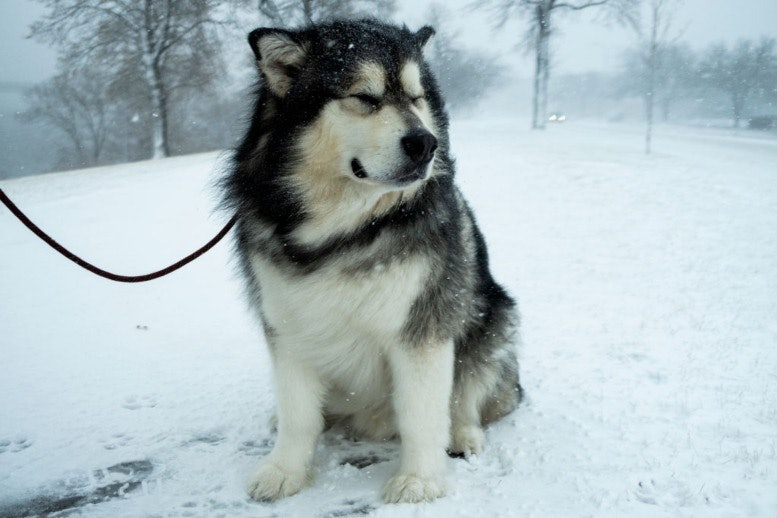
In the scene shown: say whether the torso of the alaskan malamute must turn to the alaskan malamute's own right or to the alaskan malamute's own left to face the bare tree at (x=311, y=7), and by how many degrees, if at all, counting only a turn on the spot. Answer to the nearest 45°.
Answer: approximately 135° to the alaskan malamute's own right

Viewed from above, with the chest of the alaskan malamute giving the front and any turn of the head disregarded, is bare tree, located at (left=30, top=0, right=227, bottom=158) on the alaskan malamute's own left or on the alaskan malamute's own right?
on the alaskan malamute's own right

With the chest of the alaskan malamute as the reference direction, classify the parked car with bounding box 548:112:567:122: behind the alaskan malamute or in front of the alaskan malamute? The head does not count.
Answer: behind

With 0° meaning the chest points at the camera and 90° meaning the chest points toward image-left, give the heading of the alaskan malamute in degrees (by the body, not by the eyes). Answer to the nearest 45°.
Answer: approximately 45°

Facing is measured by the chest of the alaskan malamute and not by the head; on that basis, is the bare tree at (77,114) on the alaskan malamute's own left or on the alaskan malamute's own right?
on the alaskan malamute's own right
